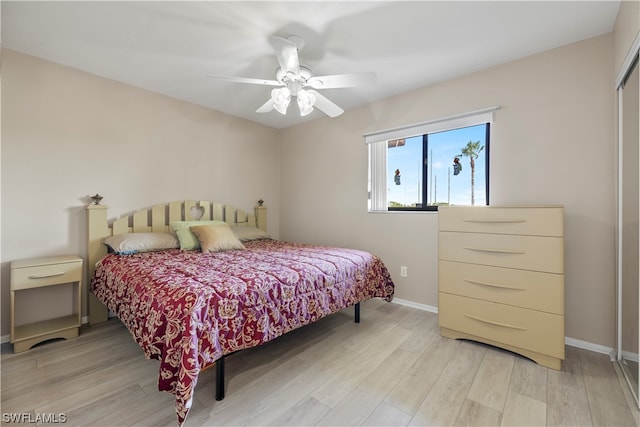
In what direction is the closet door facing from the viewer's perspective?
to the viewer's left

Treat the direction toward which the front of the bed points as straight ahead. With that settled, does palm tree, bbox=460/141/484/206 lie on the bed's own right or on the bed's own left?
on the bed's own left

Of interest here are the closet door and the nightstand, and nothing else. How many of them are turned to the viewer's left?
1

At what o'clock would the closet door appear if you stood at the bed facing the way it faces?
The closet door is roughly at 11 o'clock from the bed.

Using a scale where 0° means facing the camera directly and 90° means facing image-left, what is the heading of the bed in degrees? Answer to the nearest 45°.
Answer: approximately 315°

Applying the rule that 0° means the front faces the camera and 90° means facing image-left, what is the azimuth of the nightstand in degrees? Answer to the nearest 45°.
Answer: approximately 315°

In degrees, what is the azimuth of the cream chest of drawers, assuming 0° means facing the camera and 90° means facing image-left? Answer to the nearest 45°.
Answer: approximately 45°
